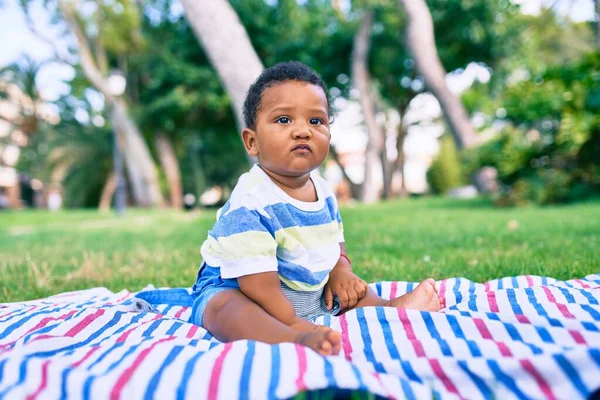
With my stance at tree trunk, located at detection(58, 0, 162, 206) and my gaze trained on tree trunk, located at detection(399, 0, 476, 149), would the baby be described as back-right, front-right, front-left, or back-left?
front-right

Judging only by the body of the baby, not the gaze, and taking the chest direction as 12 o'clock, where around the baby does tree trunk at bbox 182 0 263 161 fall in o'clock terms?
The tree trunk is roughly at 7 o'clock from the baby.

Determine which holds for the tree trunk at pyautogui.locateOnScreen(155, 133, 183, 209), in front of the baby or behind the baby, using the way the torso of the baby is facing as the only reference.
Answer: behind

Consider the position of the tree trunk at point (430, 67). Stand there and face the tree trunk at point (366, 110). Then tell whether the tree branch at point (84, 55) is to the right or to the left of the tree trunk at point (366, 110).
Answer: left

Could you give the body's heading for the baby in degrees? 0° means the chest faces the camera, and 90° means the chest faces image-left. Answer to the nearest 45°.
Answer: approximately 315°

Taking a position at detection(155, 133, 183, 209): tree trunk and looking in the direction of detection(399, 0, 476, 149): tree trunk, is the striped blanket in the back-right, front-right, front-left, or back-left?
front-right

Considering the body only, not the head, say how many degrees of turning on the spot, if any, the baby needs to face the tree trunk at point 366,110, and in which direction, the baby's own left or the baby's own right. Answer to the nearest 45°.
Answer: approximately 135° to the baby's own left
